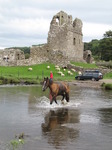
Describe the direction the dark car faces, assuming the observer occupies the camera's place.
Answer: facing to the left of the viewer
